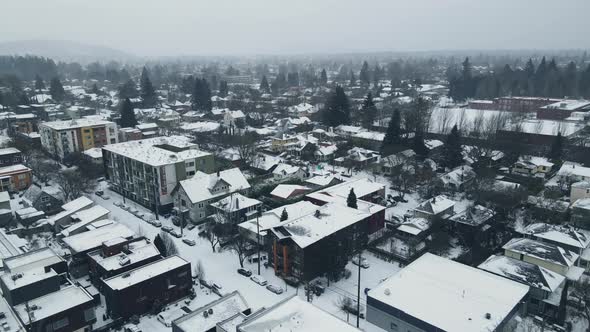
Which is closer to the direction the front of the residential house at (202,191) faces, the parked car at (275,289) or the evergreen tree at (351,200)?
the parked car

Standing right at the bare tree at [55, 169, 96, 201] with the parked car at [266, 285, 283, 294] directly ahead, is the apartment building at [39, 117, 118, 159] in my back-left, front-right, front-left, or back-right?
back-left

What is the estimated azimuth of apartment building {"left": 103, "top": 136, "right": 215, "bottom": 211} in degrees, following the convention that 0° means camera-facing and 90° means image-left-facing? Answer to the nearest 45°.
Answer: approximately 45°

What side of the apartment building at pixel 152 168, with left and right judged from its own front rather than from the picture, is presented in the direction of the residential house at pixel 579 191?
left

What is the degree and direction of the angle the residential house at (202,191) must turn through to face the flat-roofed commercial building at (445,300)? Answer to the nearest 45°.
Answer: approximately 90° to its left

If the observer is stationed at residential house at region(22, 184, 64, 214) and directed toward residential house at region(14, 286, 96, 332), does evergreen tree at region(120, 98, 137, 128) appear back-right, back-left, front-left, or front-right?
back-left

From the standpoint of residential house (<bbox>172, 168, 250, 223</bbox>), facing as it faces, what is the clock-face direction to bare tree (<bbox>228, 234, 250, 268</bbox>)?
The bare tree is roughly at 10 o'clock from the residential house.

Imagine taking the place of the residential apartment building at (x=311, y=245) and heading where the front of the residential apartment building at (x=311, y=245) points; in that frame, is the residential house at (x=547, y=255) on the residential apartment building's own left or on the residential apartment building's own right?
on the residential apartment building's own left
